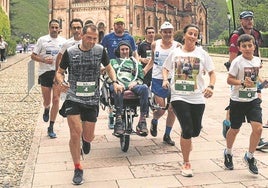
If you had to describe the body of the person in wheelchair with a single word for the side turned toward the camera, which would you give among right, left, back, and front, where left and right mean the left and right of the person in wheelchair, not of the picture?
front

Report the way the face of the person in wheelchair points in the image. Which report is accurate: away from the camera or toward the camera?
toward the camera

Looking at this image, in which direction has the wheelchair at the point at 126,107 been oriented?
toward the camera
